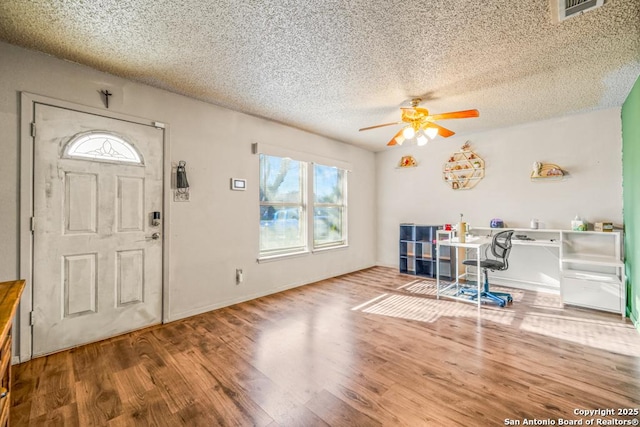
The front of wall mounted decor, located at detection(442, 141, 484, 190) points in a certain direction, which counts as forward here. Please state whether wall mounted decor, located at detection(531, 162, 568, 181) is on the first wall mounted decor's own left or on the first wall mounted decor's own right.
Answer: on the first wall mounted decor's own left

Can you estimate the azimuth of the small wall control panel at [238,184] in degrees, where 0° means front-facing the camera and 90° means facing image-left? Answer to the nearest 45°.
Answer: approximately 315°

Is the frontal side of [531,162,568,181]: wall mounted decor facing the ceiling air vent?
yes

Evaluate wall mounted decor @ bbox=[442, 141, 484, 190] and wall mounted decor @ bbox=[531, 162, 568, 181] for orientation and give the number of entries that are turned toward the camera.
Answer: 2

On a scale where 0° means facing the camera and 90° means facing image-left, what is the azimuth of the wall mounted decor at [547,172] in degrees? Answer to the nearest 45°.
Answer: approximately 0°

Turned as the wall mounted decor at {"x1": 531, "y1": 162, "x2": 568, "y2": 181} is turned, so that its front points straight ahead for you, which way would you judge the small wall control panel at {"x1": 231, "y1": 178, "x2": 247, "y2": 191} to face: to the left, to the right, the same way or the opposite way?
to the left

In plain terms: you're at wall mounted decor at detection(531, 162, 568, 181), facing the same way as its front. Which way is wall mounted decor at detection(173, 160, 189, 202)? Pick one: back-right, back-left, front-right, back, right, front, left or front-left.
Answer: front-right

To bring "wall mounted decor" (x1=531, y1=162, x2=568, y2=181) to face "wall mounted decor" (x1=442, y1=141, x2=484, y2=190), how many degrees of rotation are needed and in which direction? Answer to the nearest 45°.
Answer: approximately 90° to its right

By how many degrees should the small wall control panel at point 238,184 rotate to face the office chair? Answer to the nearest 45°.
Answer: approximately 45° to its left

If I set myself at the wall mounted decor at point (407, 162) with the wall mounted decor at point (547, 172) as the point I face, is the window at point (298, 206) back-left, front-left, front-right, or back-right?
back-right

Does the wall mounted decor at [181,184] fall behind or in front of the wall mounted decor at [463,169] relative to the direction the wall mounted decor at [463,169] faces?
in front
